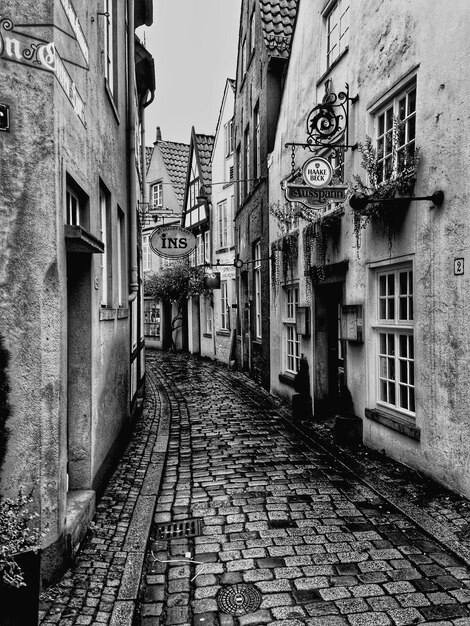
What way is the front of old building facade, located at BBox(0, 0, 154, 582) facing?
to the viewer's right

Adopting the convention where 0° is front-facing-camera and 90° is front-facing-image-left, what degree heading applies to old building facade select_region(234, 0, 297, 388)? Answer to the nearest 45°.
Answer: approximately 90°

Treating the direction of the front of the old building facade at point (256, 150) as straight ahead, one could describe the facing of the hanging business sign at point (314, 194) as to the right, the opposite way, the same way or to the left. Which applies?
to the left

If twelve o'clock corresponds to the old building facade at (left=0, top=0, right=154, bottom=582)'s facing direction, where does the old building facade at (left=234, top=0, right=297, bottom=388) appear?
the old building facade at (left=234, top=0, right=297, bottom=388) is roughly at 10 o'clock from the old building facade at (left=0, top=0, right=154, bottom=582).

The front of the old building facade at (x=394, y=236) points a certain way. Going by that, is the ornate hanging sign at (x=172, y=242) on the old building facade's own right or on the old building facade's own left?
on the old building facade's own right

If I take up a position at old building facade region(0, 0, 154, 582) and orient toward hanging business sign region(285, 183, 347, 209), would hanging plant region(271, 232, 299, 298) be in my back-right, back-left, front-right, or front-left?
front-left

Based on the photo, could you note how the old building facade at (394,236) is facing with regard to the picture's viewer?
facing the viewer and to the left of the viewer

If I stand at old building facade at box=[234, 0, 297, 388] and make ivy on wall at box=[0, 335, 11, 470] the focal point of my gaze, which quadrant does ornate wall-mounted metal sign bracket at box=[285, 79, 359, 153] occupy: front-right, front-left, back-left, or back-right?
front-left

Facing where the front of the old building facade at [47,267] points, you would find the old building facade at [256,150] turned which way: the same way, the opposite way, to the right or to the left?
the opposite way

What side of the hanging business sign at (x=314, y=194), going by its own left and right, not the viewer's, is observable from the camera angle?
front

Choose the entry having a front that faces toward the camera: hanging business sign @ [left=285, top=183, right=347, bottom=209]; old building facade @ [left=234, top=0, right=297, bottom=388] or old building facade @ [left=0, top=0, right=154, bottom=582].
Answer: the hanging business sign

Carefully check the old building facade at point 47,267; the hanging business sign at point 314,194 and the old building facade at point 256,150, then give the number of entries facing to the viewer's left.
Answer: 1

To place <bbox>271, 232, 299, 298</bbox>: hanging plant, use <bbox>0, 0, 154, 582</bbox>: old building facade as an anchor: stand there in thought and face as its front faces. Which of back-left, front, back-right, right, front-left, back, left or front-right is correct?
front-left

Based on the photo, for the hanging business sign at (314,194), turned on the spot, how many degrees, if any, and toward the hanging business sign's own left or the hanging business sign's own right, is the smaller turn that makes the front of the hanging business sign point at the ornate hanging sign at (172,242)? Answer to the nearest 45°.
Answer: approximately 135° to the hanging business sign's own right

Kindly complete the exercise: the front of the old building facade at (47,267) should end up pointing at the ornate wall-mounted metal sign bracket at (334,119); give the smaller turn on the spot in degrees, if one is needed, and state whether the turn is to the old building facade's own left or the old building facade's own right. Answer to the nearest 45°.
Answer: approximately 45° to the old building facade's own left
